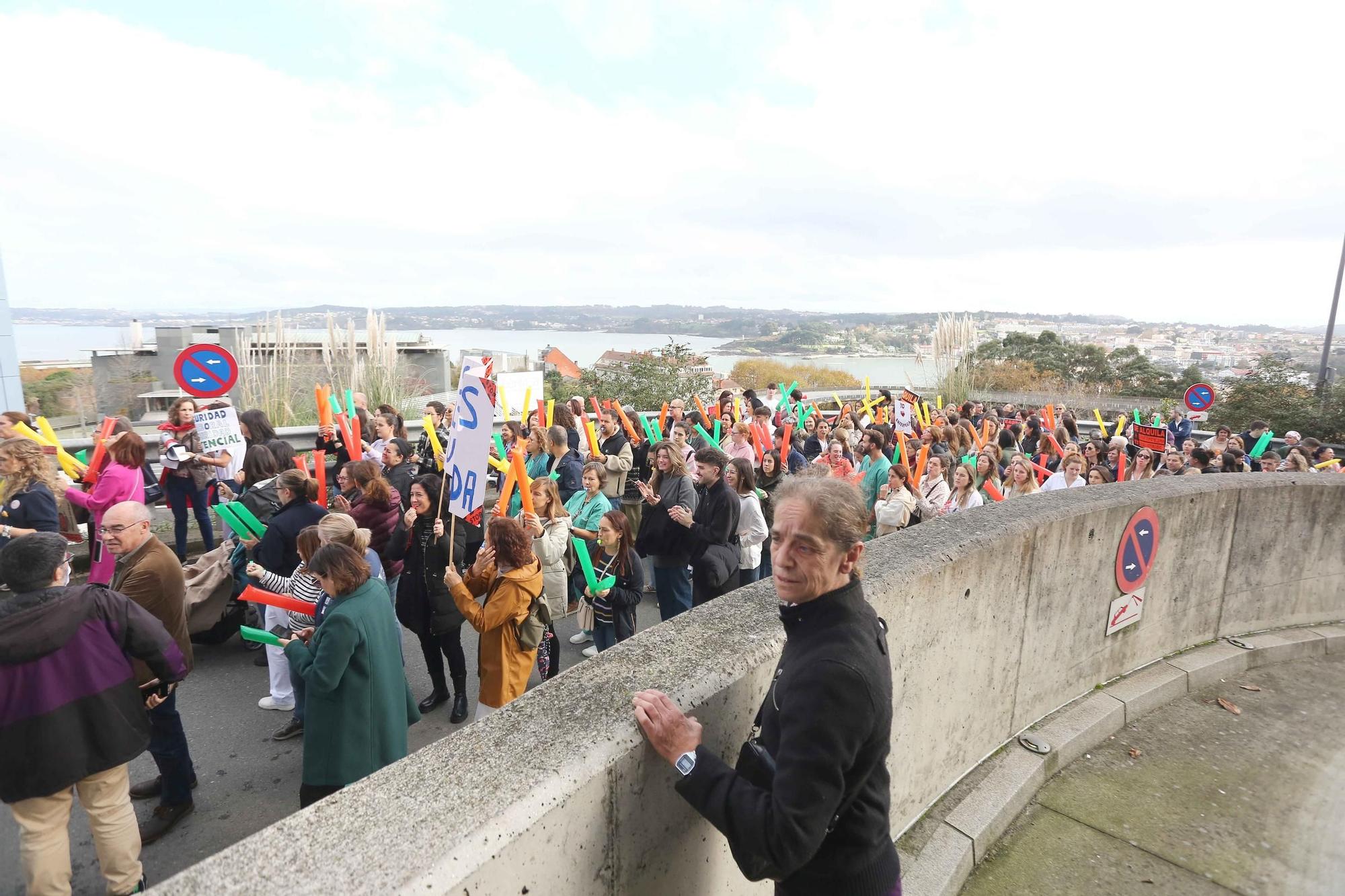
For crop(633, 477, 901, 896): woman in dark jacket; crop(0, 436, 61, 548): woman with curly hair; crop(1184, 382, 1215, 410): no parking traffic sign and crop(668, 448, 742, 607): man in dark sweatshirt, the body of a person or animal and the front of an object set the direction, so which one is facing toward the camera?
the no parking traffic sign

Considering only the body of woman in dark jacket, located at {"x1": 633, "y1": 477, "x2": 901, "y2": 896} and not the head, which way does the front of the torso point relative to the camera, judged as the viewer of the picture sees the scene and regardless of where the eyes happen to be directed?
to the viewer's left

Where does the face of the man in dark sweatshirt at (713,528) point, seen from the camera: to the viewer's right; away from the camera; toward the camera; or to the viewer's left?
to the viewer's left

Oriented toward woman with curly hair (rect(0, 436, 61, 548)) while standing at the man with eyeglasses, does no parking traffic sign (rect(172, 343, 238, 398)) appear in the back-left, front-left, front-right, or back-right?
front-right

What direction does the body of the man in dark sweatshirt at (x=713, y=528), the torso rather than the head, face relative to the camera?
to the viewer's left

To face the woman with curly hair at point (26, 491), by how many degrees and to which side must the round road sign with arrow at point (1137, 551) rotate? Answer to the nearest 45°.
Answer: approximately 90° to its right

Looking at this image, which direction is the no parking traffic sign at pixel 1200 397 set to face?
toward the camera

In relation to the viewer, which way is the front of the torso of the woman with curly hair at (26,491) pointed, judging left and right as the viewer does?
facing to the left of the viewer

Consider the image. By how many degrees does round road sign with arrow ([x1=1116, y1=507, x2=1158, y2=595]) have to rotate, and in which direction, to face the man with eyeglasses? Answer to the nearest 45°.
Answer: approximately 90° to its right

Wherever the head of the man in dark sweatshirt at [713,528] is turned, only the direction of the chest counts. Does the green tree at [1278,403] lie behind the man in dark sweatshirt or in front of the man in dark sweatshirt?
behind

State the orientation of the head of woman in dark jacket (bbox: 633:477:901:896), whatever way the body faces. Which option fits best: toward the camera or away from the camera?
toward the camera

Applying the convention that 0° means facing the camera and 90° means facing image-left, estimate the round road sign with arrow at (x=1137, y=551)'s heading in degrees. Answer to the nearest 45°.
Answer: approximately 315°
